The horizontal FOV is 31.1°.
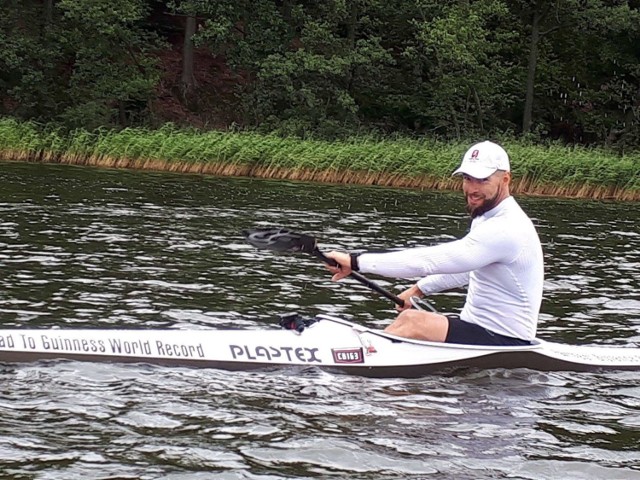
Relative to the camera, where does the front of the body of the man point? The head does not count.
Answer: to the viewer's left

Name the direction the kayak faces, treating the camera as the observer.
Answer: facing to the left of the viewer
